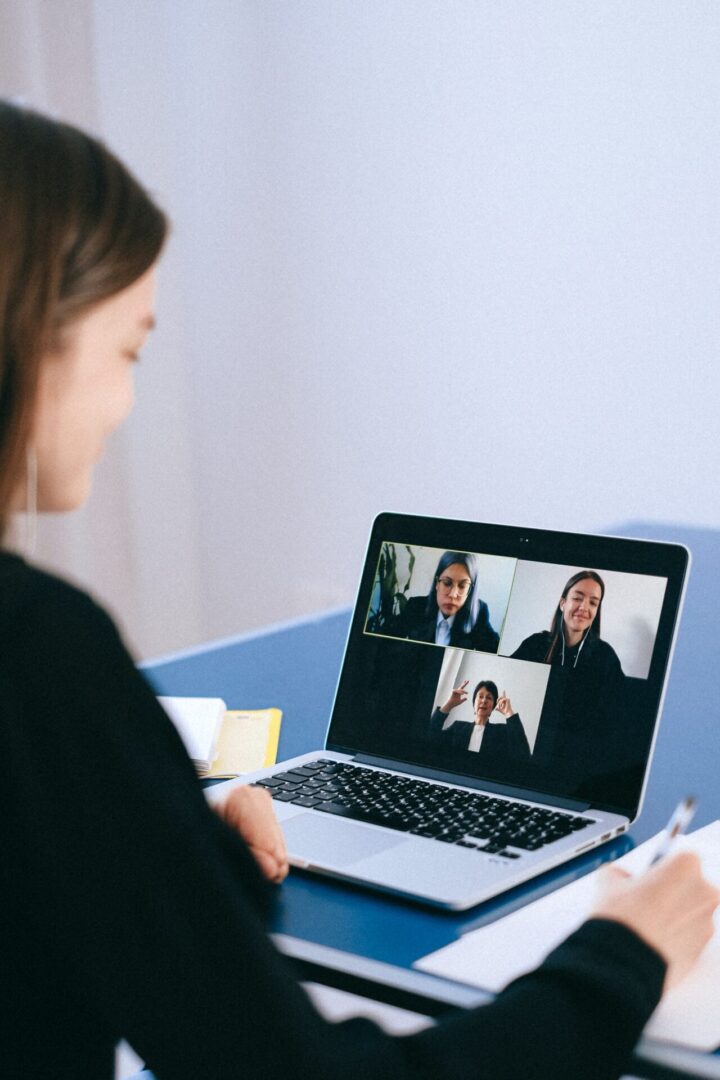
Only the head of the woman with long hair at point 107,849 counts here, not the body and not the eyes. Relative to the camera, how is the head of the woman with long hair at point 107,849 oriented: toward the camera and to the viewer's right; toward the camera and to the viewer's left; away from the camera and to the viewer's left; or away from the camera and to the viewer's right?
away from the camera and to the viewer's right

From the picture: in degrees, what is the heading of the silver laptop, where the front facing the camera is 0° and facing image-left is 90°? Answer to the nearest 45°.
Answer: approximately 45°
